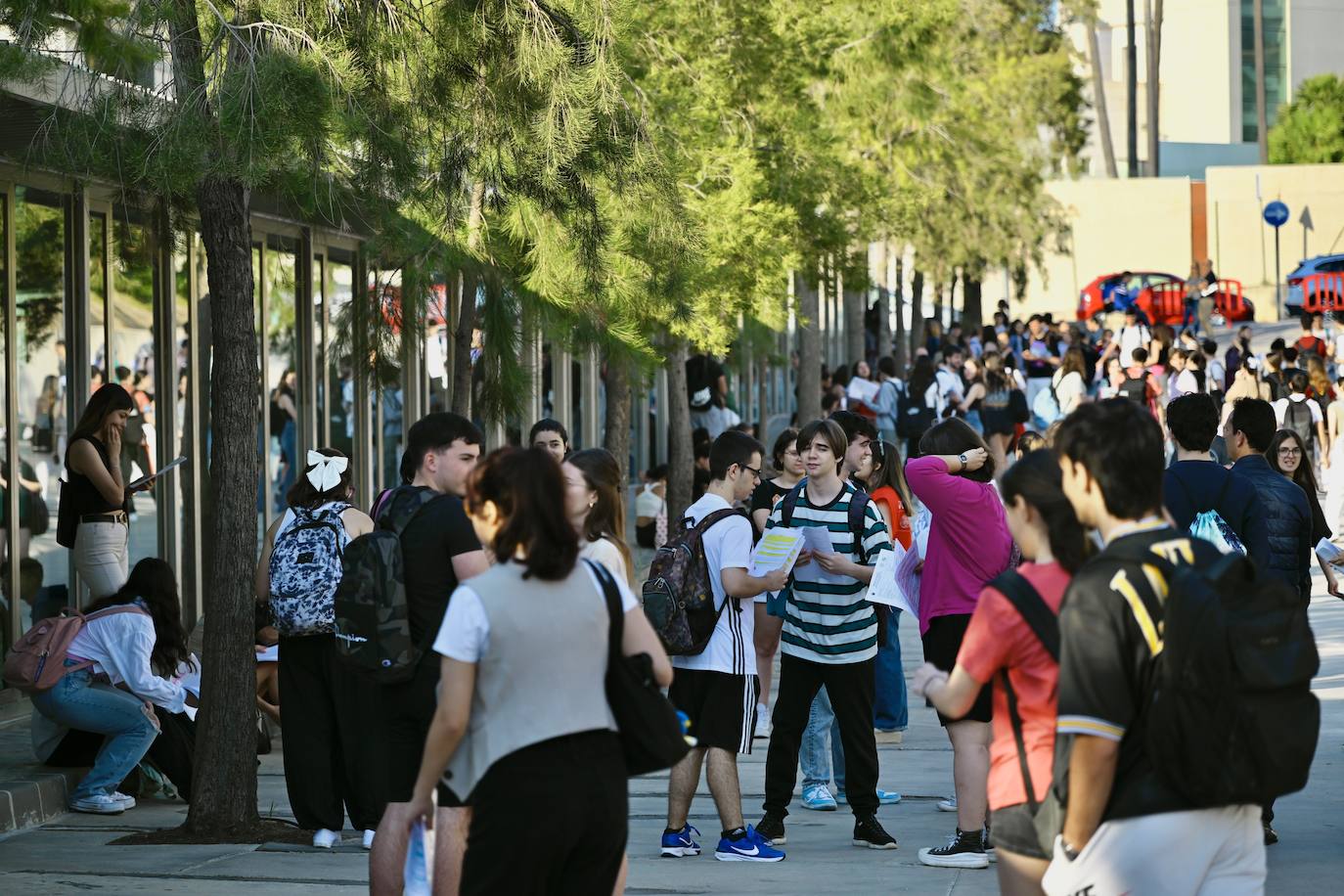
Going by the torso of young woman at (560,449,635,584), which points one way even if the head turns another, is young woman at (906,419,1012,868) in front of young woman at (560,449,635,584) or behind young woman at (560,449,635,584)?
behind

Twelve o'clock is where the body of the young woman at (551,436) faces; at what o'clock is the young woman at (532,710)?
the young woman at (532,710) is roughly at 12 o'clock from the young woman at (551,436).

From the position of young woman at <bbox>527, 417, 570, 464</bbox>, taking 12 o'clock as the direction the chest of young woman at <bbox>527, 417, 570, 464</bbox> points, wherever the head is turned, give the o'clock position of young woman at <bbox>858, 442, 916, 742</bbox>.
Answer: young woman at <bbox>858, 442, 916, 742</bbox> is roughly at 8 o'clock from young woman at <bbox>527, 417, 570, 464</bbox>.

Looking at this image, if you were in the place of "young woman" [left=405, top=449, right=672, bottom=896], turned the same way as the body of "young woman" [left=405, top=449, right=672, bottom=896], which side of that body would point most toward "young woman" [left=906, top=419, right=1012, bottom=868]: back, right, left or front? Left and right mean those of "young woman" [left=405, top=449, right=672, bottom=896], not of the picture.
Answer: right

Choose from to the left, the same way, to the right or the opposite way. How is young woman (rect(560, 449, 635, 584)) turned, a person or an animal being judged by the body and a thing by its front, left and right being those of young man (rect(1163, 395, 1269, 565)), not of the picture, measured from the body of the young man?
to the left

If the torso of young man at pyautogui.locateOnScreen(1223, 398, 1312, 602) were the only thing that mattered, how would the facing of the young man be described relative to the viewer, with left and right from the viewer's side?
facing away from the viewer and to the left of the viewer

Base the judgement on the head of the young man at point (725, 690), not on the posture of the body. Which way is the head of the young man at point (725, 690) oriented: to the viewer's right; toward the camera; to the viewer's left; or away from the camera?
to the viewer's right

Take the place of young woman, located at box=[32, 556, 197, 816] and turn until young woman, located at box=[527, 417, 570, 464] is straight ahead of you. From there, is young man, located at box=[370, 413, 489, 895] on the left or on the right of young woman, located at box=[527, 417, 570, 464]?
right

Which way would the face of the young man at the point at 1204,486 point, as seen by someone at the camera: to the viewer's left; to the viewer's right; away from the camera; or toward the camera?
away from the camera

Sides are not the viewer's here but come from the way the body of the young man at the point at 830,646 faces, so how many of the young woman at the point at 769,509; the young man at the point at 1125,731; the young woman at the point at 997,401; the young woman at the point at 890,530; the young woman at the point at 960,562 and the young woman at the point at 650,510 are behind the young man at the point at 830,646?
4

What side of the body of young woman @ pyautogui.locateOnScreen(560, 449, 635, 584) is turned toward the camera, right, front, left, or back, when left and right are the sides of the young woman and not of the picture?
left
